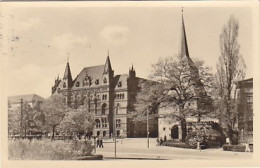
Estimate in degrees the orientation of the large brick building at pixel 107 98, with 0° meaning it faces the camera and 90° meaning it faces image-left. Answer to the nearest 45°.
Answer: approximately 45°

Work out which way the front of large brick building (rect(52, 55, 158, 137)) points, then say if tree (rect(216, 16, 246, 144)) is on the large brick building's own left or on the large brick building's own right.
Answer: on the large brick building's own left

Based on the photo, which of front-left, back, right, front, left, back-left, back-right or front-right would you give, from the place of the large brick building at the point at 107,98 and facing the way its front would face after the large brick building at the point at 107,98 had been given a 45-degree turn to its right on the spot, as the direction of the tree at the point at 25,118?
front

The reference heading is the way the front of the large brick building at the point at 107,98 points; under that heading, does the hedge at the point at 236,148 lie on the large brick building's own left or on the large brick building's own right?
on the large brick building's own left
